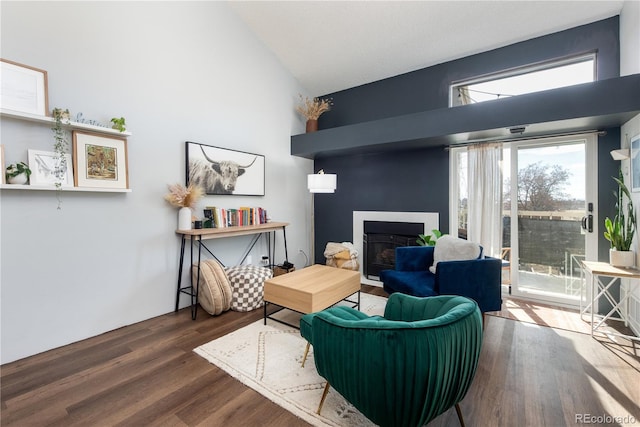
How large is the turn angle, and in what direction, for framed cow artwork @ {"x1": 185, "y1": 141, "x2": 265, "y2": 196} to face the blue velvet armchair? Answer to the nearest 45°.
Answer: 0° — it already faces it

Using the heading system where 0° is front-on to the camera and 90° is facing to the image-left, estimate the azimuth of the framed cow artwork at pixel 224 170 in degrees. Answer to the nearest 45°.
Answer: approximately 315°

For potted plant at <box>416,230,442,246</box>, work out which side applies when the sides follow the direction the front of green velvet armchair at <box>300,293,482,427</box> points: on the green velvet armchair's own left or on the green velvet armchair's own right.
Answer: on the green velvet armchair's own right

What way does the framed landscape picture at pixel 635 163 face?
to the viewer's left

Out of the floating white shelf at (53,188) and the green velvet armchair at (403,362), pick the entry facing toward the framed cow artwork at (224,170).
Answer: the green velvet armchair

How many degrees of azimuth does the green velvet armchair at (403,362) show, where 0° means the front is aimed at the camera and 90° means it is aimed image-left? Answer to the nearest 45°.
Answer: approximately 135°

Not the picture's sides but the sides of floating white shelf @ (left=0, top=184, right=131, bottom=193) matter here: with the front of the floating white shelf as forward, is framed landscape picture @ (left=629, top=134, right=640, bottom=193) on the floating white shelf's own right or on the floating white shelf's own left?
on the floating white shelf's own left

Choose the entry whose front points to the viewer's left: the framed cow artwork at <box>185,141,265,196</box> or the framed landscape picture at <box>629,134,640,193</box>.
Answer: the framed landscape picture

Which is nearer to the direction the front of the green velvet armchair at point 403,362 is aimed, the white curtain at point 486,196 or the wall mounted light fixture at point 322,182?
the wall mounted light fixture

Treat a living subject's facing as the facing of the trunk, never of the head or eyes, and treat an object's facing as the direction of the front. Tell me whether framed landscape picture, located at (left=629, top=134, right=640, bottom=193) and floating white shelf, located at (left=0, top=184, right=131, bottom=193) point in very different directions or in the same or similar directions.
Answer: very different directions
